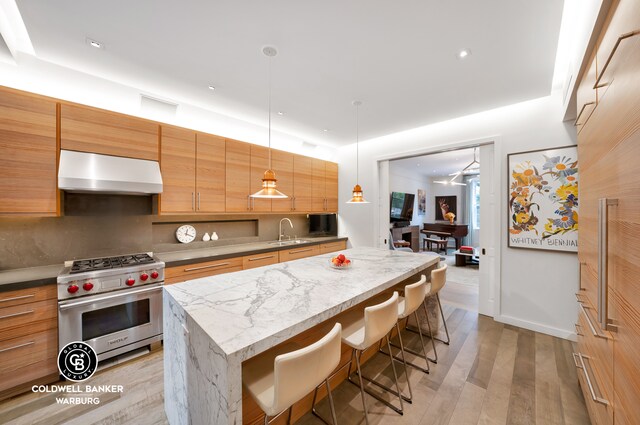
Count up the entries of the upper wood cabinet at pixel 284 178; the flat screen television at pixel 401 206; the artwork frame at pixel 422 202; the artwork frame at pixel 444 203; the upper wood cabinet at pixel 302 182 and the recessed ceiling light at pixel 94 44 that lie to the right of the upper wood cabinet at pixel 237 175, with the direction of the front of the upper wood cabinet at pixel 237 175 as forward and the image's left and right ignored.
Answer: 1

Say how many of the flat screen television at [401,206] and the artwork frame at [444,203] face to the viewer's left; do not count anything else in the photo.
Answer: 0

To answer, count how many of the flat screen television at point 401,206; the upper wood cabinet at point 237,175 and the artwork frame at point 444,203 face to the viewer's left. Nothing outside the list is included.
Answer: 0

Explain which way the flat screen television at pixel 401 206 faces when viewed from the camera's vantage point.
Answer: facing the viewer and to the right of the viewer

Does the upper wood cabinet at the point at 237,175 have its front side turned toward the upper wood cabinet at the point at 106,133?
no

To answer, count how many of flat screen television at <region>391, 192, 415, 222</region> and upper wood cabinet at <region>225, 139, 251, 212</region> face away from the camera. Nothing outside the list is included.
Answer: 0

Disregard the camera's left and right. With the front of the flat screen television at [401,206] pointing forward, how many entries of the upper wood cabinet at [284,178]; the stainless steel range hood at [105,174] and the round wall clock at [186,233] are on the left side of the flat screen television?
0

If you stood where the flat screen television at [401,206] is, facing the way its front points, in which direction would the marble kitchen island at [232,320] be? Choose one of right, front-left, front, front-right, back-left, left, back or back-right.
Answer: front-right

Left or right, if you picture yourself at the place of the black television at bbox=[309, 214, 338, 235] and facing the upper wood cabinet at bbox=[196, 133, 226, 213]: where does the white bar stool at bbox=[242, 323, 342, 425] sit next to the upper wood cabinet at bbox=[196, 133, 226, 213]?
left

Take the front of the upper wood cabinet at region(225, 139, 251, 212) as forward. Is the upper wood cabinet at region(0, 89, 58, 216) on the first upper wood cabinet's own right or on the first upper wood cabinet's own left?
on the first upper wood cabinet's own right

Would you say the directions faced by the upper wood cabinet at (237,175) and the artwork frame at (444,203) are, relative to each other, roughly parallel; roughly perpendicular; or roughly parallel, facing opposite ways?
roughly perpendicular

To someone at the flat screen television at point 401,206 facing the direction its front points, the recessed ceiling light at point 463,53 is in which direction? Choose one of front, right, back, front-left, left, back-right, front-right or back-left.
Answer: front-right

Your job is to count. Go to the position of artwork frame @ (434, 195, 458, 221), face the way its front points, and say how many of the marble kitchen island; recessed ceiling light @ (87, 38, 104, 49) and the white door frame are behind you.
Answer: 0

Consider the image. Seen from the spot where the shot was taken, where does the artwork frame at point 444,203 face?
facing the viewer

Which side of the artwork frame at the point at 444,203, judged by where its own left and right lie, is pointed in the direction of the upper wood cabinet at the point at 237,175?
front

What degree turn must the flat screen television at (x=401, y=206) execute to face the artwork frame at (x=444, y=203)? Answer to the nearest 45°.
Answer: approximately 90° to its left

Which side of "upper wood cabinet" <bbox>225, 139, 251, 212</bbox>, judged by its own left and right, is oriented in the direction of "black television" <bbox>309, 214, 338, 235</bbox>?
left
